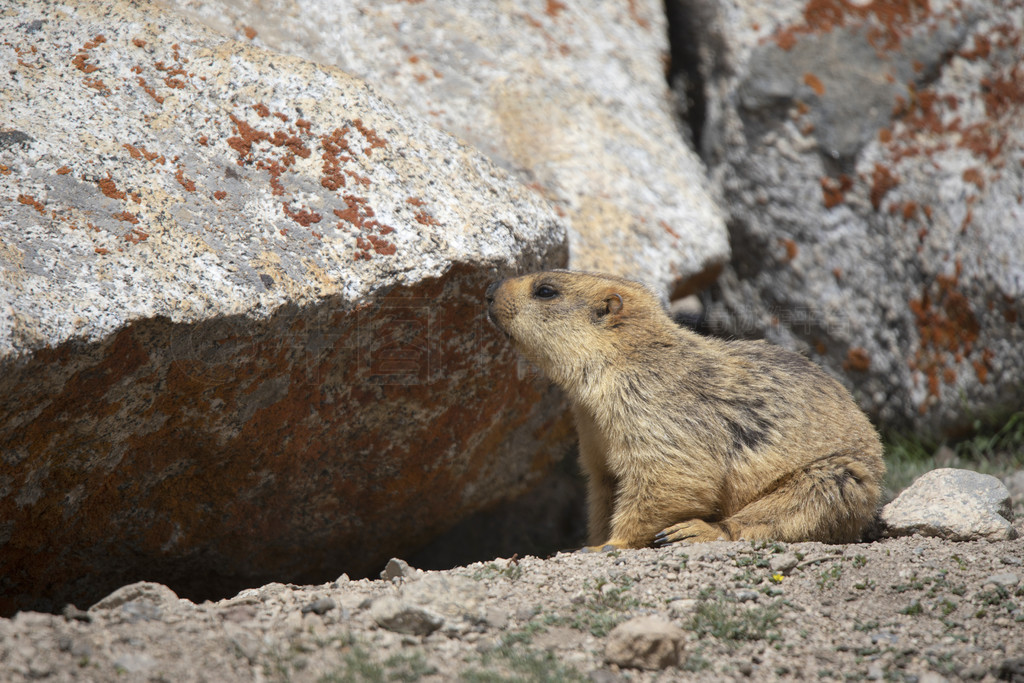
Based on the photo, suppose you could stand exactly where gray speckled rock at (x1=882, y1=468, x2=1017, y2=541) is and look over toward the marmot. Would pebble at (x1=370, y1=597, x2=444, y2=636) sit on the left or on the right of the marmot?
left

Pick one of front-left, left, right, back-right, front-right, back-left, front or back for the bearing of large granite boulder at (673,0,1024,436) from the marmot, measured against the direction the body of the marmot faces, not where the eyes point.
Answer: right

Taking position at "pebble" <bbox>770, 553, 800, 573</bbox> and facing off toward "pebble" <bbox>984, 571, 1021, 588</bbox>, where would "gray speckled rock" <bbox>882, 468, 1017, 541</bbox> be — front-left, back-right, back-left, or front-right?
front-left

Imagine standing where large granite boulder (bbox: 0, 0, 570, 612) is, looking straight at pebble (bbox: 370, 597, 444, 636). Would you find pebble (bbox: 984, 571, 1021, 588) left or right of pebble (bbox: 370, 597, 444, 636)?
left

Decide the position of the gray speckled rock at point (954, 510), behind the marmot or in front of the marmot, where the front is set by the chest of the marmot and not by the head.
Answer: behind

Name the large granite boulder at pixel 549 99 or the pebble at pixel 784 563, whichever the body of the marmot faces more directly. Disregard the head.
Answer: the large granite boulder

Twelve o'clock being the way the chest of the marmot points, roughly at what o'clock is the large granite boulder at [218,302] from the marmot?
The large granite boulder is roughly at 11 o'clock from the marmot.

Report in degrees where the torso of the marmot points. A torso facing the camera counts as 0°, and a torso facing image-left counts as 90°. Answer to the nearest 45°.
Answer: approximately 90°

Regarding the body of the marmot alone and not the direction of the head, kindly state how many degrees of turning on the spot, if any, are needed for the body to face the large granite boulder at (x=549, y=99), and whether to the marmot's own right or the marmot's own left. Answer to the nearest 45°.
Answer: approximately 45° to the marmot's own right
